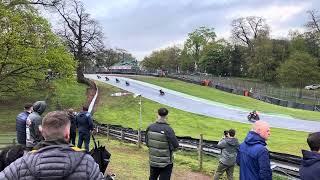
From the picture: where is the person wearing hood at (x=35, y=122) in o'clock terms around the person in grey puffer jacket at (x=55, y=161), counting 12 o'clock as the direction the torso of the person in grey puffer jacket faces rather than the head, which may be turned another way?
The person wearing hood is roughly at 12 o'clock from the person in grey puffer jacket.

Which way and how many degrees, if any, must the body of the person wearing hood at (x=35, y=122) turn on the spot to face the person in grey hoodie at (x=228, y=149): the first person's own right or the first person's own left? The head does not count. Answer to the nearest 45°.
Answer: approximately 45° to the first person's own right

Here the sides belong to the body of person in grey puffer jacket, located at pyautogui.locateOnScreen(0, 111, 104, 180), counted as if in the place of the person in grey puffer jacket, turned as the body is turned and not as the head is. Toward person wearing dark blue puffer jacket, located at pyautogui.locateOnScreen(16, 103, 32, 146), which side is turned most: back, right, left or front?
front

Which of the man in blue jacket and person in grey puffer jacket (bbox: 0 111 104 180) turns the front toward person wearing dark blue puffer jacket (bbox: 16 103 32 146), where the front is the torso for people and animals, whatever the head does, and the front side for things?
the person in grey puffer jacket

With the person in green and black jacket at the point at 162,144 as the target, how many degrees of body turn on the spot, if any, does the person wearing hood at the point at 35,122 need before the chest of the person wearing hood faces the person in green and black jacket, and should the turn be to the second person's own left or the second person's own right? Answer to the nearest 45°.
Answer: approximately 90° to the second person's own right

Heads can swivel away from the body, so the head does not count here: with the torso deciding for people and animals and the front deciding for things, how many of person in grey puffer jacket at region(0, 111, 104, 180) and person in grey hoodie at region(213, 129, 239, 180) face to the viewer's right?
0

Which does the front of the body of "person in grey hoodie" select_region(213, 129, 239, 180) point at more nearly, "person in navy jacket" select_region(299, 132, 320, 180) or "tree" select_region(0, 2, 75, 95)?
the tree

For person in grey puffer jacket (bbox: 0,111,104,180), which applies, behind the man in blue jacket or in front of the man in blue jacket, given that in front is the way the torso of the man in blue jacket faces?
behind

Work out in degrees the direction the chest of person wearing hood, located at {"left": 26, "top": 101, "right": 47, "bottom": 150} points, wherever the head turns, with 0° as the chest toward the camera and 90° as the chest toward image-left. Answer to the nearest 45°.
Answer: approximately 225°

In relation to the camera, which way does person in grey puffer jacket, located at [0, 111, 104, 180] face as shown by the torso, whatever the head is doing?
away from the camera

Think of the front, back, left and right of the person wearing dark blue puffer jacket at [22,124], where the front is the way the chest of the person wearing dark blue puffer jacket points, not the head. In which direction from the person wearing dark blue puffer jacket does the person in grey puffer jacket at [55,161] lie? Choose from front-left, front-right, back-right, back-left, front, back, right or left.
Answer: back-right

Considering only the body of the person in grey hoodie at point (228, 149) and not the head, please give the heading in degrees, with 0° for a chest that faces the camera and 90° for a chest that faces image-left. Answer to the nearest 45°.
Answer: approximately 135°
